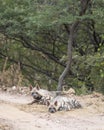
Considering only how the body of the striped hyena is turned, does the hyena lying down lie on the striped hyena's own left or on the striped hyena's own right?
on the striped hyena's own left

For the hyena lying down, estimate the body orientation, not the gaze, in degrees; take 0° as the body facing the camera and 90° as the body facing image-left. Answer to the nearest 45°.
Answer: approximately 45°
